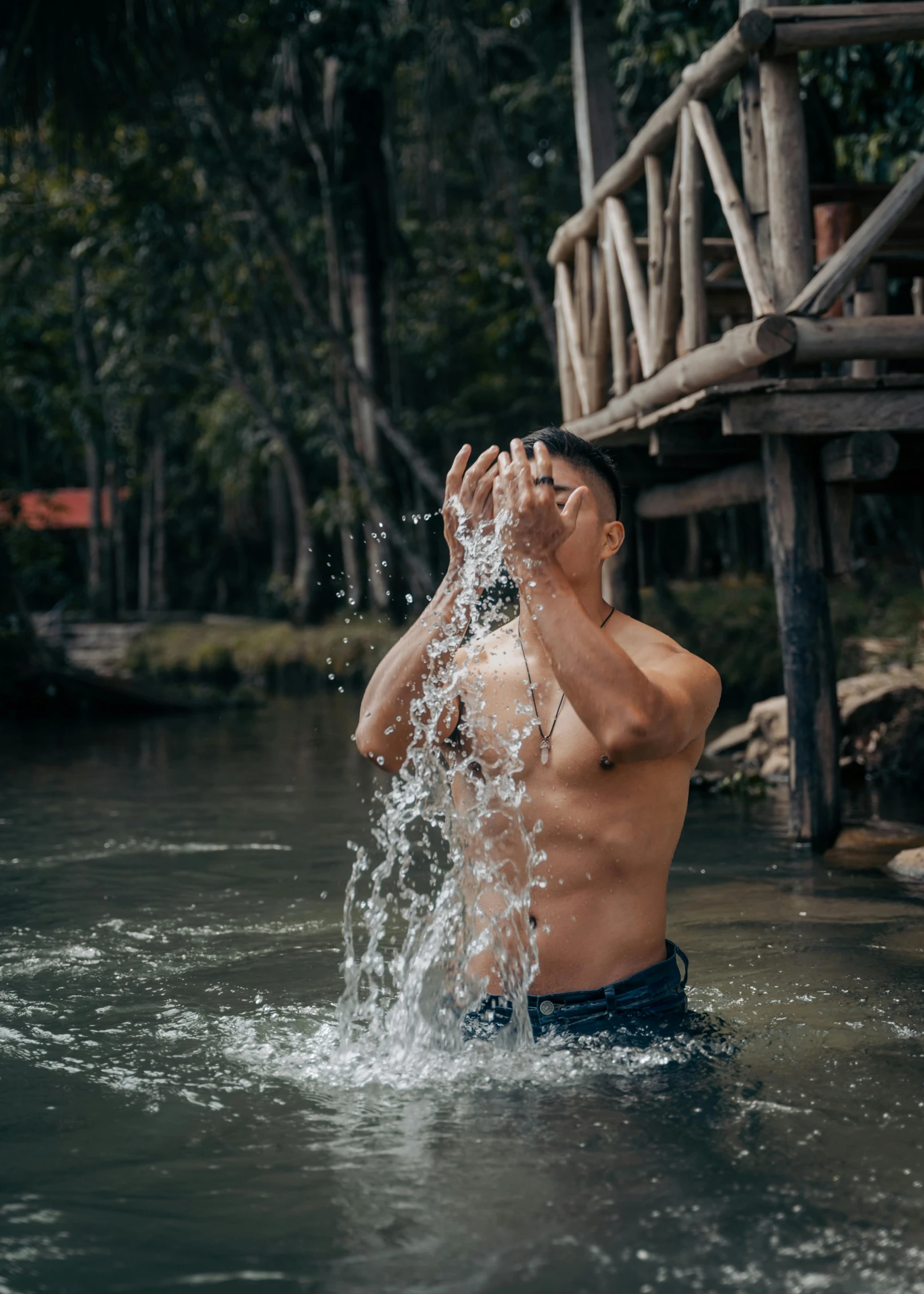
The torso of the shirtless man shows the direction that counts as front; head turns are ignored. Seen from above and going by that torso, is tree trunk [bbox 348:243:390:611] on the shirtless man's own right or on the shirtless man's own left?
on the shirtless man's own right

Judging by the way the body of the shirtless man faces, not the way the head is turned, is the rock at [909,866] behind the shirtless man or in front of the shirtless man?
behind

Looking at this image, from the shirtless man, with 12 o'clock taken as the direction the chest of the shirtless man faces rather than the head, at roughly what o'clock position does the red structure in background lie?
The red structure in background is roughly at 4 o'clock from the shirtless man.

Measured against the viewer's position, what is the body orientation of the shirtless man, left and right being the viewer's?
facing the viewer and to the left of the viewer

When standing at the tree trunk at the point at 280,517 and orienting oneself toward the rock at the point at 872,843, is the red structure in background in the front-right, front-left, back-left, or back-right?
back-right
